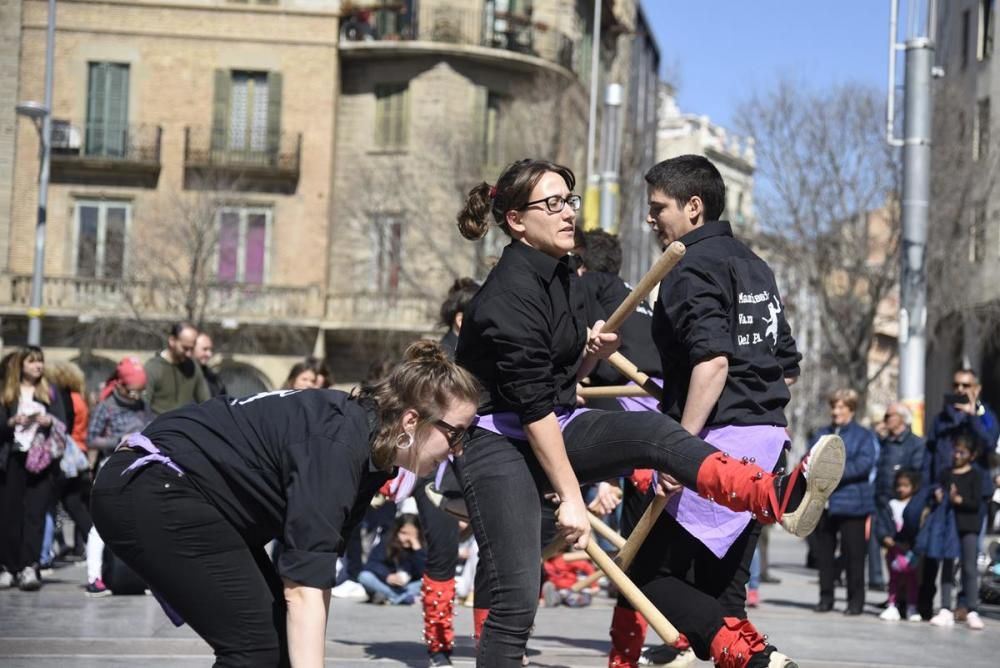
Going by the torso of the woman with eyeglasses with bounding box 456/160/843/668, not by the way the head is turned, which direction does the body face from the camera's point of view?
to the viewer's right

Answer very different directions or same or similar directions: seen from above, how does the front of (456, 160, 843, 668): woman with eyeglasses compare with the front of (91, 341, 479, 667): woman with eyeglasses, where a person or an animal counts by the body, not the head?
same or similar directions

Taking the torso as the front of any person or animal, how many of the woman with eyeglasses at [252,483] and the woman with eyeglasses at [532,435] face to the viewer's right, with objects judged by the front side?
2

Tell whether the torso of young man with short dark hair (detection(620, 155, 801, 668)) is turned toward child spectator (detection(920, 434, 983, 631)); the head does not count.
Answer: no

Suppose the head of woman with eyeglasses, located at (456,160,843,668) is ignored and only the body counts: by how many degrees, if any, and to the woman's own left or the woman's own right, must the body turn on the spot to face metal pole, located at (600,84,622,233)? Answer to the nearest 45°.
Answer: approximately 90° to the woman's own left

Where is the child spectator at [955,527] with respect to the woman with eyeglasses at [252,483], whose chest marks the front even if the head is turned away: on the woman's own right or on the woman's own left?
on the woman's own left

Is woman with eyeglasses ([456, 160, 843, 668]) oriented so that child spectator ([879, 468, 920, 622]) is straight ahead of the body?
no

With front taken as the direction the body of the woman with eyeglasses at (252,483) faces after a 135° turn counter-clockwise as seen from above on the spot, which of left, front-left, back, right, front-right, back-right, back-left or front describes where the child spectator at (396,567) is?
front-right

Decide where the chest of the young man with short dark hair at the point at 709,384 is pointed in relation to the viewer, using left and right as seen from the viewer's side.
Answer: facing away from the viewer and to the left of the viewer

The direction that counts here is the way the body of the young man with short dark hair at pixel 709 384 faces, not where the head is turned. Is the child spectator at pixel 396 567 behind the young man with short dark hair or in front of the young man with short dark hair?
in front

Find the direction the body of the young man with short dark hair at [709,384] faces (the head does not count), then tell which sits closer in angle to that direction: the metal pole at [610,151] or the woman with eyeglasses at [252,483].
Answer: the metal pole

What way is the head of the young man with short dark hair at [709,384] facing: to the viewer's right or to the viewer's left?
to the viewer's left

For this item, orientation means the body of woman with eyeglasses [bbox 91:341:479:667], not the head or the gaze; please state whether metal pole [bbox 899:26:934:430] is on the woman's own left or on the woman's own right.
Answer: on the woman's own left

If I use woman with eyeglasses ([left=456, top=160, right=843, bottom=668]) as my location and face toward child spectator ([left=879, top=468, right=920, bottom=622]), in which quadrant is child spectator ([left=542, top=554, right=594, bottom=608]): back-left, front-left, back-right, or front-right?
front-left

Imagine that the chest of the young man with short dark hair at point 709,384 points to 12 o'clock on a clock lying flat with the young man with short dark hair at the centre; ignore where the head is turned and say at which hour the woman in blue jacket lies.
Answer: The woman in blue jacket is roughly at 2 o'clock from the young man with short dark hair.

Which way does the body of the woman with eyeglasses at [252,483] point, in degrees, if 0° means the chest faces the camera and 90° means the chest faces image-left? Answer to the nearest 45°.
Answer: approximately 270°

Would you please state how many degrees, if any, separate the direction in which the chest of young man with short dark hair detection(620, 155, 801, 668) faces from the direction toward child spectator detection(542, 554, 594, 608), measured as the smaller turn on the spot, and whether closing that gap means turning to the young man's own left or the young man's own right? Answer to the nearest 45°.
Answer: approximately 45° to the young man's own right

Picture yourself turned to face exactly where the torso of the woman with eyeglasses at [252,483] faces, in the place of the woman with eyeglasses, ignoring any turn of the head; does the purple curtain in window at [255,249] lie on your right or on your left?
on your left
